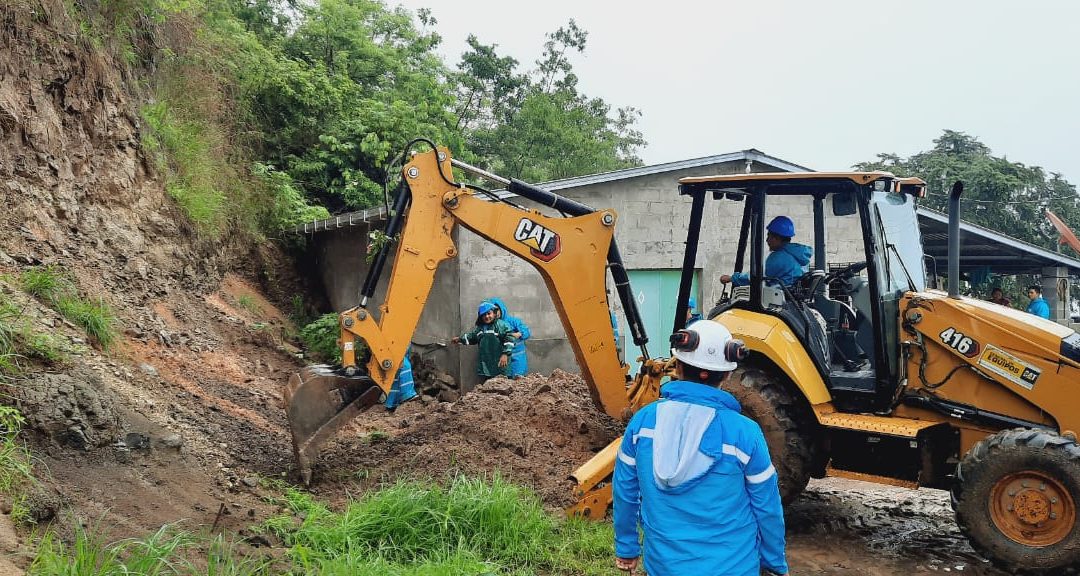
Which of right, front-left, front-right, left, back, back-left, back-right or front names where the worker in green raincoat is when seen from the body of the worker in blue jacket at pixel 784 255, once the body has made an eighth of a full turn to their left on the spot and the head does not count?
right

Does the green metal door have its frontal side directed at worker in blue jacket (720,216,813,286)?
yes

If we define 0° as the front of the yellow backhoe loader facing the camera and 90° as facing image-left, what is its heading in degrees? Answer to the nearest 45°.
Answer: approximately 315°

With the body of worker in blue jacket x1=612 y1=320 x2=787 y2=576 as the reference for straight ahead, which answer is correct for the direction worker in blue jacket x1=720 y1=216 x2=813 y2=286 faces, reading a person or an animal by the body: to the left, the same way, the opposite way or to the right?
to the left

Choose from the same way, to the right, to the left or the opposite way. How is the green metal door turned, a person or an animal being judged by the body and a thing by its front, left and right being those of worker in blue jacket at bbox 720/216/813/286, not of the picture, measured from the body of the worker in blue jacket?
to the left

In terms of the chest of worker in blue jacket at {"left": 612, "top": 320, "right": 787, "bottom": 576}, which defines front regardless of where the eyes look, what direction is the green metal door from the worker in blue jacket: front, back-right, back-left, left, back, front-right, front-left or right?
front

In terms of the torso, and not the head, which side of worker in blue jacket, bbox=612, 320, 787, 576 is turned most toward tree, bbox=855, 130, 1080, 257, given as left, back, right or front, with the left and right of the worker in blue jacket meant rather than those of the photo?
front

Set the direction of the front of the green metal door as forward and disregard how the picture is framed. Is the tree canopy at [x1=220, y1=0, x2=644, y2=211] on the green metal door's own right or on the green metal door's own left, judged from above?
on the green metal door's own right

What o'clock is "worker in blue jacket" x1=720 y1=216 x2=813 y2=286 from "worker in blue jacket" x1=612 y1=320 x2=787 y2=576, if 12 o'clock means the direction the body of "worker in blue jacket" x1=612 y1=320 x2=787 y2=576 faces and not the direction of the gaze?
"worker in blue jacket" x1=720 y1=216 x2=813 y2=286 is roughly at 12 o'clock from "worker in blue jacket" x1=612 y1=320 x2=787 y2=576.

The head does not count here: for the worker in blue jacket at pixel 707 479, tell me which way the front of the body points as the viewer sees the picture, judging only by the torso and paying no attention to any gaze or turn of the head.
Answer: away from the camera

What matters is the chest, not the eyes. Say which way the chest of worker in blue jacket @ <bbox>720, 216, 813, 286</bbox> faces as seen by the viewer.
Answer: to the viewer's left

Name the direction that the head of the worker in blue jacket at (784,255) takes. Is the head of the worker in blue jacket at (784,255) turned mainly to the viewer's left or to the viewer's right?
to the viewer's left

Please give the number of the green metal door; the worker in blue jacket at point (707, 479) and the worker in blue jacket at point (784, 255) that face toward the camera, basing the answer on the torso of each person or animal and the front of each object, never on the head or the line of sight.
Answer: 1

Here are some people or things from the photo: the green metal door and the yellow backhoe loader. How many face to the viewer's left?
0

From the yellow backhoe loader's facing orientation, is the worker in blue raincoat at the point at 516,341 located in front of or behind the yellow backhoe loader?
behind

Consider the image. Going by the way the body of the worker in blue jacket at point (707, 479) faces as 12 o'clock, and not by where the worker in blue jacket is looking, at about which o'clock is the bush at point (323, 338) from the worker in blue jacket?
The bush is roughly at 11 o'clock from the worker in blue jacket.

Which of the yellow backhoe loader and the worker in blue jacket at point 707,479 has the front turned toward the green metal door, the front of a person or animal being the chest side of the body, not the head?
the worker in blue jacket

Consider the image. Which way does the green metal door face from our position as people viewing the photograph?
facing the viewer

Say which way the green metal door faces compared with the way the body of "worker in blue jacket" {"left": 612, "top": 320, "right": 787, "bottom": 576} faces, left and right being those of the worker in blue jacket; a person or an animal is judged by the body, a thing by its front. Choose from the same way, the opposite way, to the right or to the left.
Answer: the opposite way

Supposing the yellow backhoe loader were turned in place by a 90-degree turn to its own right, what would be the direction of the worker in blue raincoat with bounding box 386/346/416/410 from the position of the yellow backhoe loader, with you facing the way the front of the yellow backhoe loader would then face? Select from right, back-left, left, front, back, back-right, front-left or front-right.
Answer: right

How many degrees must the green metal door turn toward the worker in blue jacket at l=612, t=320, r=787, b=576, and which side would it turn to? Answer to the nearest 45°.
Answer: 0° — it already faces them
